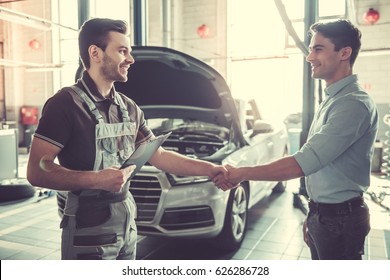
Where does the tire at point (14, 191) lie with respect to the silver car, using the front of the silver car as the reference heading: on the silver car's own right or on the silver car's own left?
on the silver car's own right

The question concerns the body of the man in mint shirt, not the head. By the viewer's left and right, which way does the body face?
facing to the left of the viewer

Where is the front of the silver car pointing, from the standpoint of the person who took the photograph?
facing the viewer and to the left of the viewer

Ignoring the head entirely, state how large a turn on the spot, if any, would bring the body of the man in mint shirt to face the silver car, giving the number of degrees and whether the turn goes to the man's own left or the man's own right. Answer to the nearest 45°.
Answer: approximately 45° to the man's own right

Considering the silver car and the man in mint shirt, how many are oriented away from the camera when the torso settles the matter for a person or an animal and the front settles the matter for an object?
0

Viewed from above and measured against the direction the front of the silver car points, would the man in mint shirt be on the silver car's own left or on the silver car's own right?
on the silver car's own left

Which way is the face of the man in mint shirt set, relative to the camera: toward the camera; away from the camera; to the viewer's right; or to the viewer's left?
to the viewer's left
